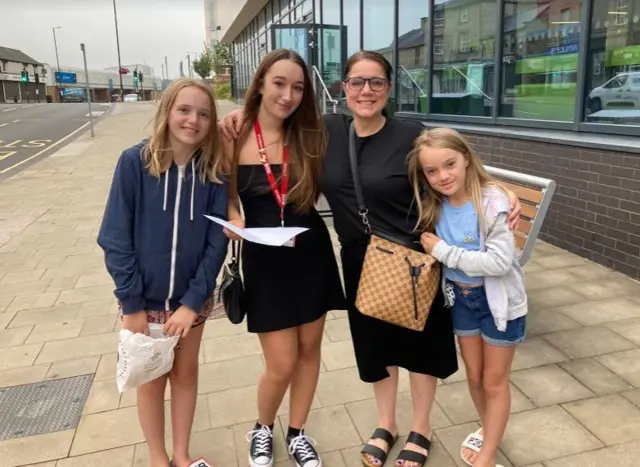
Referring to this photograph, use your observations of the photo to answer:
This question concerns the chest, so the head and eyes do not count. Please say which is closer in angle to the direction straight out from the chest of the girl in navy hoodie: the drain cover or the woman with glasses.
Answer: the woman with glasses

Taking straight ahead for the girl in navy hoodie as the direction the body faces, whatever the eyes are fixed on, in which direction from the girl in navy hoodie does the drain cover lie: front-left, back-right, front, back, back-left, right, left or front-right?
back-right

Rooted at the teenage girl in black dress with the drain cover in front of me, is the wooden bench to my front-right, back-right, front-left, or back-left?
back-right

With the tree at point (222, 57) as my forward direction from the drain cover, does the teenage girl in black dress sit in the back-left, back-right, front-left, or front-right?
back-right

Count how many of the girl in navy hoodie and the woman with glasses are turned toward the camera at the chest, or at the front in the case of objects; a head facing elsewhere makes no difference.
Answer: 2

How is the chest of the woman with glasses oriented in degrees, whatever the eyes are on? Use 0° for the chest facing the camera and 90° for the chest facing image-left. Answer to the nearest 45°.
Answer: approximately 0°

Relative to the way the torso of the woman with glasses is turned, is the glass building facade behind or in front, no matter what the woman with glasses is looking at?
behind

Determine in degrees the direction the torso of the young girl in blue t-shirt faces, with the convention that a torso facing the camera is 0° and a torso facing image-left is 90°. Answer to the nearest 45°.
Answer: approximately 45°

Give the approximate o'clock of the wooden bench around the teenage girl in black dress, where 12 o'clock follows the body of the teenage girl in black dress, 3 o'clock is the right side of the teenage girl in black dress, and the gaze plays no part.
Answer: The wooden bench is roughly at 8 o'clock from the teenage girl in black dress.

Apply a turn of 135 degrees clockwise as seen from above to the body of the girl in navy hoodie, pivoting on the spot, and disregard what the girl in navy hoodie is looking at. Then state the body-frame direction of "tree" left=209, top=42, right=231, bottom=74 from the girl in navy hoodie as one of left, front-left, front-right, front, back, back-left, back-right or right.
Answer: front-right

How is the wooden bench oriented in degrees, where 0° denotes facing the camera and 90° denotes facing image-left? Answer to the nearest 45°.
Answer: approximately 45°

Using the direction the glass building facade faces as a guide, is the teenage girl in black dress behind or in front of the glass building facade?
in front
